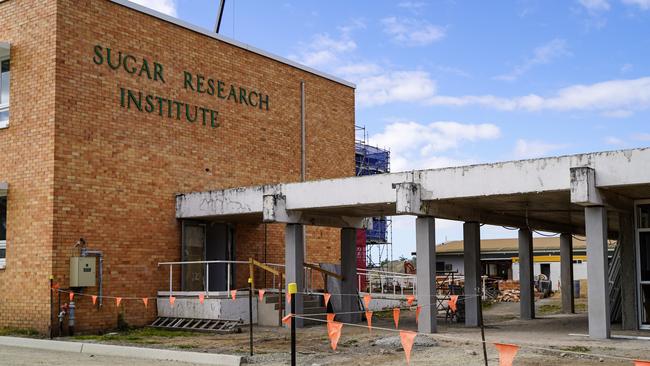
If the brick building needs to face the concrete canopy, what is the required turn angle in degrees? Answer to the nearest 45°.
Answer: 0° — it already faces it

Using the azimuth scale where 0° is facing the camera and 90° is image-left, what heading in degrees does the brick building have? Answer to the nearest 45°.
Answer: approximately 315°

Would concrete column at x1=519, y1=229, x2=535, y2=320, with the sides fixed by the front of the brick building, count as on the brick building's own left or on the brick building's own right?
on the brick building's own left

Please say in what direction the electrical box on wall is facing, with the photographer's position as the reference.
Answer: facing the viewer and to the right of the viewer

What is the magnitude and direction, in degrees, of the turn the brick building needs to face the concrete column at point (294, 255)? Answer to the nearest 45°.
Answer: approximately 45° to its left

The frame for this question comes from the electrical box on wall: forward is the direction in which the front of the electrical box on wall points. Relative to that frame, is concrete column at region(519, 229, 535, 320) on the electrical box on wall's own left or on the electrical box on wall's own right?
on the electrical box on wall's own left

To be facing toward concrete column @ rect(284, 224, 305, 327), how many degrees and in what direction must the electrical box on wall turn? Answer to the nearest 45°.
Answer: approximately 45° to its left
